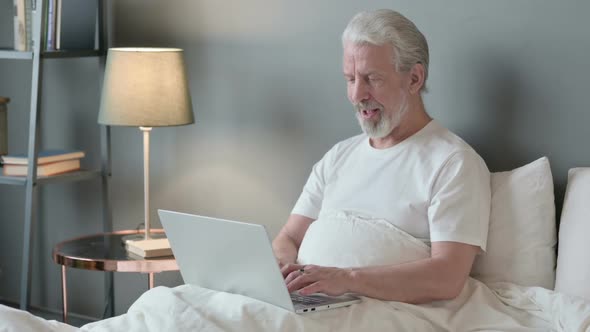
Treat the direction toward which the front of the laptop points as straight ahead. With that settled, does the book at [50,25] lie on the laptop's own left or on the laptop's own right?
on the laptop's own left

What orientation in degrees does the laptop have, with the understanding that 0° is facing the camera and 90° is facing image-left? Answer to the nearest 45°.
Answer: approximately 225°

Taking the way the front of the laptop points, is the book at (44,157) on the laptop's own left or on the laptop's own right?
on the laptop's own left

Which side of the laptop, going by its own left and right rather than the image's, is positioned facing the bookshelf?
left

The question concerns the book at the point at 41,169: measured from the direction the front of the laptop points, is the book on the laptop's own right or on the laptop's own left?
on the laptop's own left

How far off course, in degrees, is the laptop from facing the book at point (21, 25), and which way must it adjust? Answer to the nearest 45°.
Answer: approximately 90° to its left

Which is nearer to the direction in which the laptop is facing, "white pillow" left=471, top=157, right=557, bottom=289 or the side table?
the white pillow

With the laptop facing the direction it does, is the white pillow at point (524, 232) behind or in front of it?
in front

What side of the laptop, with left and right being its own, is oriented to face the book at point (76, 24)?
left
